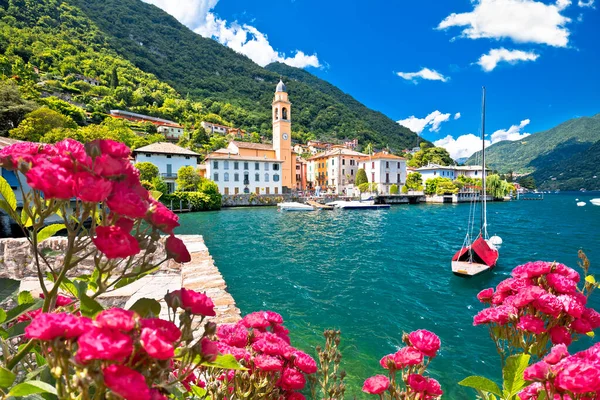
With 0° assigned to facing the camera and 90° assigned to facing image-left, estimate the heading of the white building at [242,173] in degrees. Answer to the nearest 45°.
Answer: approximately 0°

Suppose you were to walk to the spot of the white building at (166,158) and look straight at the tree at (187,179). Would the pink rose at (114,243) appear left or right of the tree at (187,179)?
right

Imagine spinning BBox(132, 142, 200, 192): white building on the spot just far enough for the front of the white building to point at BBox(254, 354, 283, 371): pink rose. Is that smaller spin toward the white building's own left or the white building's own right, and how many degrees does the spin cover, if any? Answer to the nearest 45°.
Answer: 0° — it already faces it

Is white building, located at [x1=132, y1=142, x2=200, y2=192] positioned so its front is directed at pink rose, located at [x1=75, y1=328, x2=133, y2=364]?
yes

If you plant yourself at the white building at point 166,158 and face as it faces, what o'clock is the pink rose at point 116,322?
The pink rose is roughly at 12 o'clock from the white building.

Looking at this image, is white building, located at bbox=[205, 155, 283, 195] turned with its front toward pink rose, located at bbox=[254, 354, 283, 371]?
yes

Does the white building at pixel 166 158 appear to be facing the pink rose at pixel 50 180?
yes

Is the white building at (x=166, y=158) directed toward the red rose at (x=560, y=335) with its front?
yes

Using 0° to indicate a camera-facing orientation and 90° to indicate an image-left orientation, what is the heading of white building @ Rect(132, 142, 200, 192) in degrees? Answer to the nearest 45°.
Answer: approximately 0°
